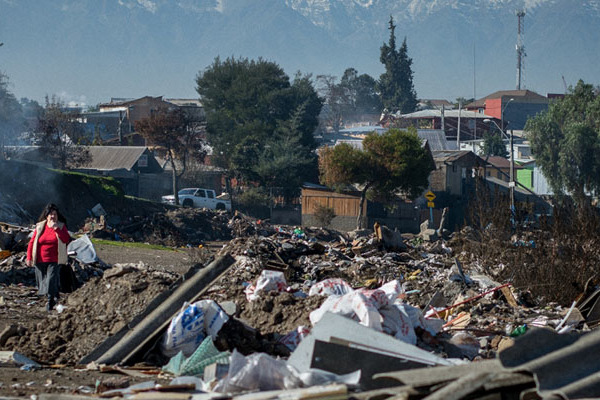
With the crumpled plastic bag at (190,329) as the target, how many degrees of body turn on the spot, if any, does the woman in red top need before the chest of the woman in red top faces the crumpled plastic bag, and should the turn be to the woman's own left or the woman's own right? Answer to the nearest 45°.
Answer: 0° — they already face it

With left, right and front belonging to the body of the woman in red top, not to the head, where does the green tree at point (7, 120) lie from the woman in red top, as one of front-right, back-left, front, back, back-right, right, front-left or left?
back

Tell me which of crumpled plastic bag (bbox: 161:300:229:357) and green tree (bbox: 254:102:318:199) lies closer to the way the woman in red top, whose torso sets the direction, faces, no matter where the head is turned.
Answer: the crumpled plastic bag

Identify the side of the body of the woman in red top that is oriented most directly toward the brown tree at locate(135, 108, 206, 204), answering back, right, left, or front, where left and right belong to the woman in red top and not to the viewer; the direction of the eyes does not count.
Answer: back

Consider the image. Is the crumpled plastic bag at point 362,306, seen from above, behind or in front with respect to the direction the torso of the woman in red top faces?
in front

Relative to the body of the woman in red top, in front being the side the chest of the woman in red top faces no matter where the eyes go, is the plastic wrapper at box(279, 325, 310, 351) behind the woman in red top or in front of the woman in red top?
in front

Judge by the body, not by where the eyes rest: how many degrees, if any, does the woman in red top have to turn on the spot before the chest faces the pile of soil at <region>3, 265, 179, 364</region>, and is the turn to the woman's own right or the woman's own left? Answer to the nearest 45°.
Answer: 0° — they already face it

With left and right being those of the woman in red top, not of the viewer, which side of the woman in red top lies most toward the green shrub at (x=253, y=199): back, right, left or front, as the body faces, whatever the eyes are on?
back

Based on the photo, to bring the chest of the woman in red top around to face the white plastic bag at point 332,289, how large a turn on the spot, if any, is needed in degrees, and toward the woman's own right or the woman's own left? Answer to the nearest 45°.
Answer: approximately 45° to the woman's own left

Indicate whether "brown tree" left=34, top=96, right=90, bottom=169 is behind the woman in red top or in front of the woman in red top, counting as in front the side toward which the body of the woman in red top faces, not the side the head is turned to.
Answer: behind

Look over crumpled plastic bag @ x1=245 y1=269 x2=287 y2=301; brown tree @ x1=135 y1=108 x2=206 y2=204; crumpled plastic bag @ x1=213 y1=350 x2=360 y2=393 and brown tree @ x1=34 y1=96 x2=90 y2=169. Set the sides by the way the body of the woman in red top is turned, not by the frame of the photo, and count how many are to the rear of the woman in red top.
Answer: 2

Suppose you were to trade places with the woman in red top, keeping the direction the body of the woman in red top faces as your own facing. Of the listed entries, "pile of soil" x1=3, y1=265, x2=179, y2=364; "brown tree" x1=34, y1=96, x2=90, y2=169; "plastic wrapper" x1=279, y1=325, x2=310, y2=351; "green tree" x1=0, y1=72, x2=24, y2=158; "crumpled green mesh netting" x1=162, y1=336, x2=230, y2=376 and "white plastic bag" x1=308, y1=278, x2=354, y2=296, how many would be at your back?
2

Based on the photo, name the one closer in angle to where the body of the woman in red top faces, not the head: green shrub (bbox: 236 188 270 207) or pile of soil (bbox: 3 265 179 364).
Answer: the pile of soil

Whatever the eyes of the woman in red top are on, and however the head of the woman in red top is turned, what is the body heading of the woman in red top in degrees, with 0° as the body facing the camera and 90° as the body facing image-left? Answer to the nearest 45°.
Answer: approximately 0°
